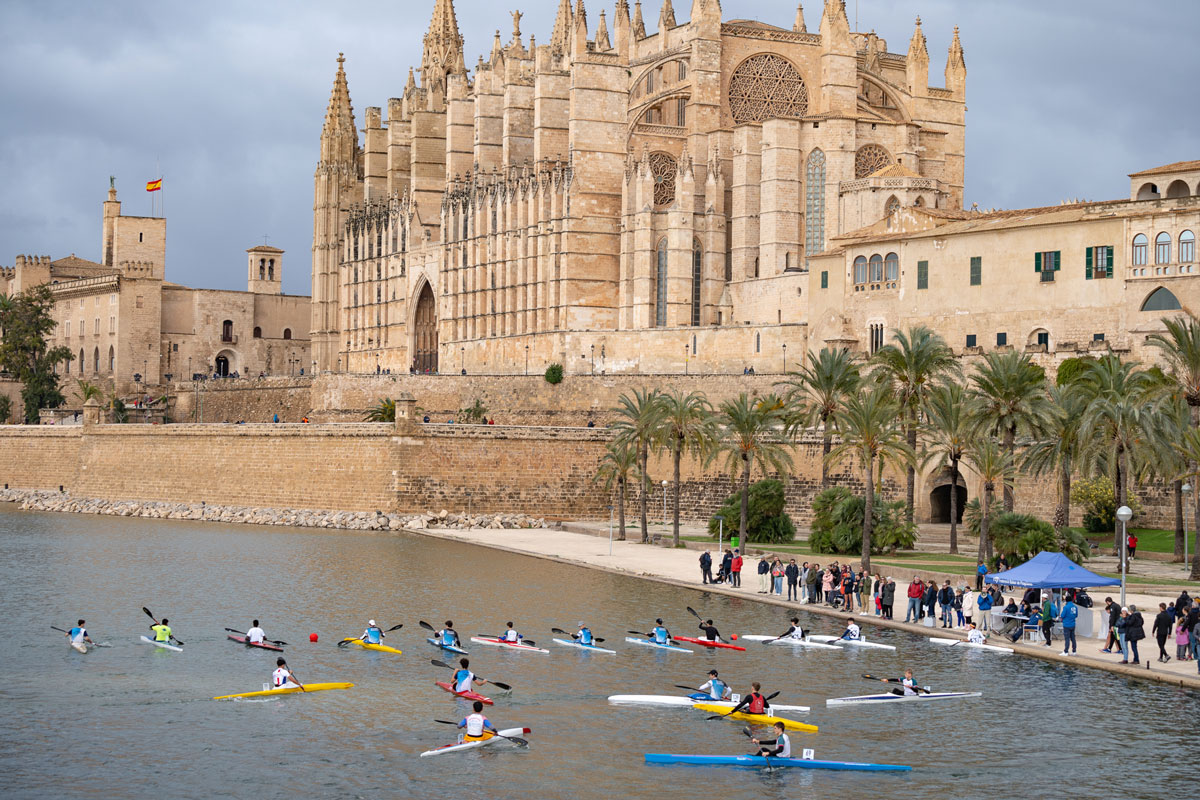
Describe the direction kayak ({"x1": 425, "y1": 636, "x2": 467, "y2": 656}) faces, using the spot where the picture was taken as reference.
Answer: facing away from the viewer and to the left of the viewer

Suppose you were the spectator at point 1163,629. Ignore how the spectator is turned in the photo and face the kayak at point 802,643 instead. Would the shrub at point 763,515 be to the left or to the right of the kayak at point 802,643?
right

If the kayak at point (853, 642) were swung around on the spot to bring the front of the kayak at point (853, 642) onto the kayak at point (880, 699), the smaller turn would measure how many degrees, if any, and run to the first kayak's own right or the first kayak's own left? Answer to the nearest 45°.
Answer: approximately 90° to the first kayak's own left

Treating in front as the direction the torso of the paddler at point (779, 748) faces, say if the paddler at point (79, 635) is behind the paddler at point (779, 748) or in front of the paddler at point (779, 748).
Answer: in front

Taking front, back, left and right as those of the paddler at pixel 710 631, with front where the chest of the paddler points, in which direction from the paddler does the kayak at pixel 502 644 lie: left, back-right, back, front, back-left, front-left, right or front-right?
front-left

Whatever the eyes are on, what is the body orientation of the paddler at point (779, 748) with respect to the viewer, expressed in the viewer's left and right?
facing to the left of the viewer

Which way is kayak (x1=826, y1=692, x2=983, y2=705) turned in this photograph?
to the viewer's left

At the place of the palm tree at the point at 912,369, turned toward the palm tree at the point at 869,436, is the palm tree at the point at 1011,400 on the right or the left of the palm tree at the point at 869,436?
left

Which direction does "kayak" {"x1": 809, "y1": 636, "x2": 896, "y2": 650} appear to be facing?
to the viewer's left

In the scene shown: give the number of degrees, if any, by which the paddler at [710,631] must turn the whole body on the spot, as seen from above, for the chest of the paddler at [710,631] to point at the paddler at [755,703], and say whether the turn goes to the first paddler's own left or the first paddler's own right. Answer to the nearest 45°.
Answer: approximately 135° to the first paddler's own left

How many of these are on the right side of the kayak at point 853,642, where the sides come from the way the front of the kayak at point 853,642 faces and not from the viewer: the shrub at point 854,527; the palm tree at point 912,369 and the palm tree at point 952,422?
3

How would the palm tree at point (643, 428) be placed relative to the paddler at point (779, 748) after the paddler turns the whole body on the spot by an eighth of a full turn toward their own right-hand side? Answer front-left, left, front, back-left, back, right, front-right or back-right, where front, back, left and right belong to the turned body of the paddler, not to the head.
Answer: front-right

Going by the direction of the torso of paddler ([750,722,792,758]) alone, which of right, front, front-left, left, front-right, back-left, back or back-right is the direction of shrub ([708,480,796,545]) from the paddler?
right
